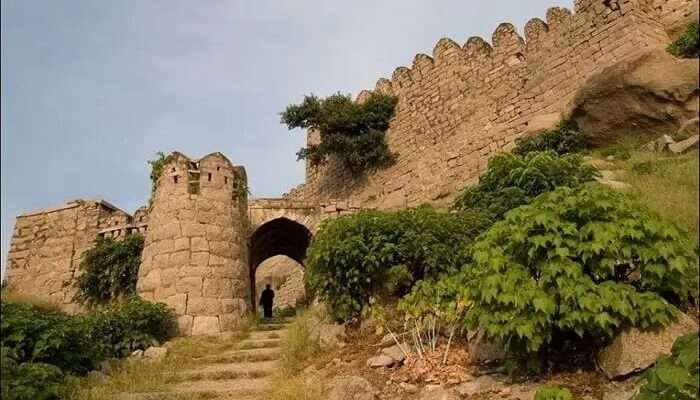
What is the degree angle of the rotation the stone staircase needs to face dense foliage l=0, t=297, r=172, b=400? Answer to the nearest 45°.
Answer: approximately 90° to its right

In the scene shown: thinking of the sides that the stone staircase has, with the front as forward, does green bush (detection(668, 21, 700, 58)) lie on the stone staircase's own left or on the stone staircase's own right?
on the stone staircase's own left

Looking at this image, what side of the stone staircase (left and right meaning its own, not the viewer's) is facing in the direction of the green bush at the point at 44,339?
right

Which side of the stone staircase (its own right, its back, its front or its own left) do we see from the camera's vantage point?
front

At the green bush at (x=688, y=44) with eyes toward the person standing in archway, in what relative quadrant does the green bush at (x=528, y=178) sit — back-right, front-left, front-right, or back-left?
front-left

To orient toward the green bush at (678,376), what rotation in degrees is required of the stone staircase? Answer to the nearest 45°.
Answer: approximately 45° to its left

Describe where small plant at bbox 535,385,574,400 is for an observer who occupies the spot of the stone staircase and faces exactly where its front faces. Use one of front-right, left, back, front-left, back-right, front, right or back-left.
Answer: front-left

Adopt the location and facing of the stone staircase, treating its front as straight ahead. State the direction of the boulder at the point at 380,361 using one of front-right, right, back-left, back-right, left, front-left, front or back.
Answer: front-left

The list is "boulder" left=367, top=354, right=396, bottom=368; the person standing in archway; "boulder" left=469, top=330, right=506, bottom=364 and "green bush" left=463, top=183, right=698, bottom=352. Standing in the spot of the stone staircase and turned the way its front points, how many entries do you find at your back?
1
